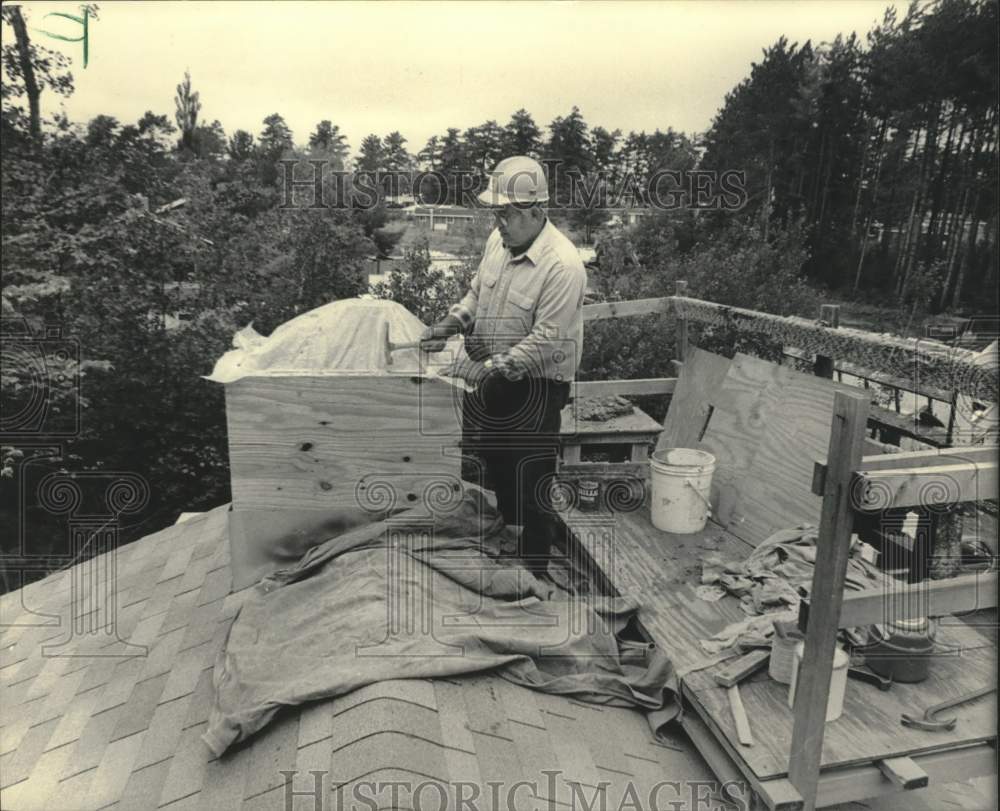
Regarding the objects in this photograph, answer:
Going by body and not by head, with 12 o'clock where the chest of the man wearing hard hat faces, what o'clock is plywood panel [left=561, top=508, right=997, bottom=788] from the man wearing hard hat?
The plywood panel is roughly at 9 o'clock from the man wearing hard hat.

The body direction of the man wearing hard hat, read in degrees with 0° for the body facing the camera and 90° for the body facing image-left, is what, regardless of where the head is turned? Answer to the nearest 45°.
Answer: approximately 45°

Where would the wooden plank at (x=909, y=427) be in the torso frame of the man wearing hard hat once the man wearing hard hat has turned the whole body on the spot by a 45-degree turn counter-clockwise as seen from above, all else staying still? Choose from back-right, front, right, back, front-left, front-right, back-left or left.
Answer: left

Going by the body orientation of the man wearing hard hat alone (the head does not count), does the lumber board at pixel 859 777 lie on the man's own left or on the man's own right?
on the man's own left

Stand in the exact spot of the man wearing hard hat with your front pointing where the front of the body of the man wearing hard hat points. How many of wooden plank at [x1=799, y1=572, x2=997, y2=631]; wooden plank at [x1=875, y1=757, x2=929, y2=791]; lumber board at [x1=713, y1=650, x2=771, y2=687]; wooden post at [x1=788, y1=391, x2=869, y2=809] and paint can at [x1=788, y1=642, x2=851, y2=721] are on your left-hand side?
5

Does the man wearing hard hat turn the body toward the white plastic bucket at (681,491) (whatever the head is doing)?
no

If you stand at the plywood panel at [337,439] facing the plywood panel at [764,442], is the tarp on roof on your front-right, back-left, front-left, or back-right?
front-right

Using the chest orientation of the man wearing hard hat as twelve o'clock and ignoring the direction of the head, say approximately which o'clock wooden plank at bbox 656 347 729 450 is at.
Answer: The wooden plank is roughly at 6 o'clock from the man wearing hard hat.

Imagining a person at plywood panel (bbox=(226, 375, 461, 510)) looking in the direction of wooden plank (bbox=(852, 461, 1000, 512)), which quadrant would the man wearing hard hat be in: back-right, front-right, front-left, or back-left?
front-left

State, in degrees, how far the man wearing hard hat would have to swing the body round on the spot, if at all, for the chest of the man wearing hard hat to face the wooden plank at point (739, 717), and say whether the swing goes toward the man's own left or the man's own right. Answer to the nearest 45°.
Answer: approximately 90° to the man's own left

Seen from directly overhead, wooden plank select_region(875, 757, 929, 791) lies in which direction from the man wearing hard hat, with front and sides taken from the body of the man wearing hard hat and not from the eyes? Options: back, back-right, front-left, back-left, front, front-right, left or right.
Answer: left

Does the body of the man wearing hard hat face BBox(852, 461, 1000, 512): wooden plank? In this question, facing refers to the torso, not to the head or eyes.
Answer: no

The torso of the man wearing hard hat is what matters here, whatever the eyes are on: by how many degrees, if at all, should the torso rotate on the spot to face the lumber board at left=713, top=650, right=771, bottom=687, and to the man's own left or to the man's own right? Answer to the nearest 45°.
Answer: approximately 90° to the man's own left

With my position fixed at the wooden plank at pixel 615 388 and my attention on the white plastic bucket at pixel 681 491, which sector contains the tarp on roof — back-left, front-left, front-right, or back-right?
front-right

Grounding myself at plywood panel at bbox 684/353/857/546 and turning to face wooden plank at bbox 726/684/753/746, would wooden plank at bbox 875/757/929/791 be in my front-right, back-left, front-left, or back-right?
front-left
